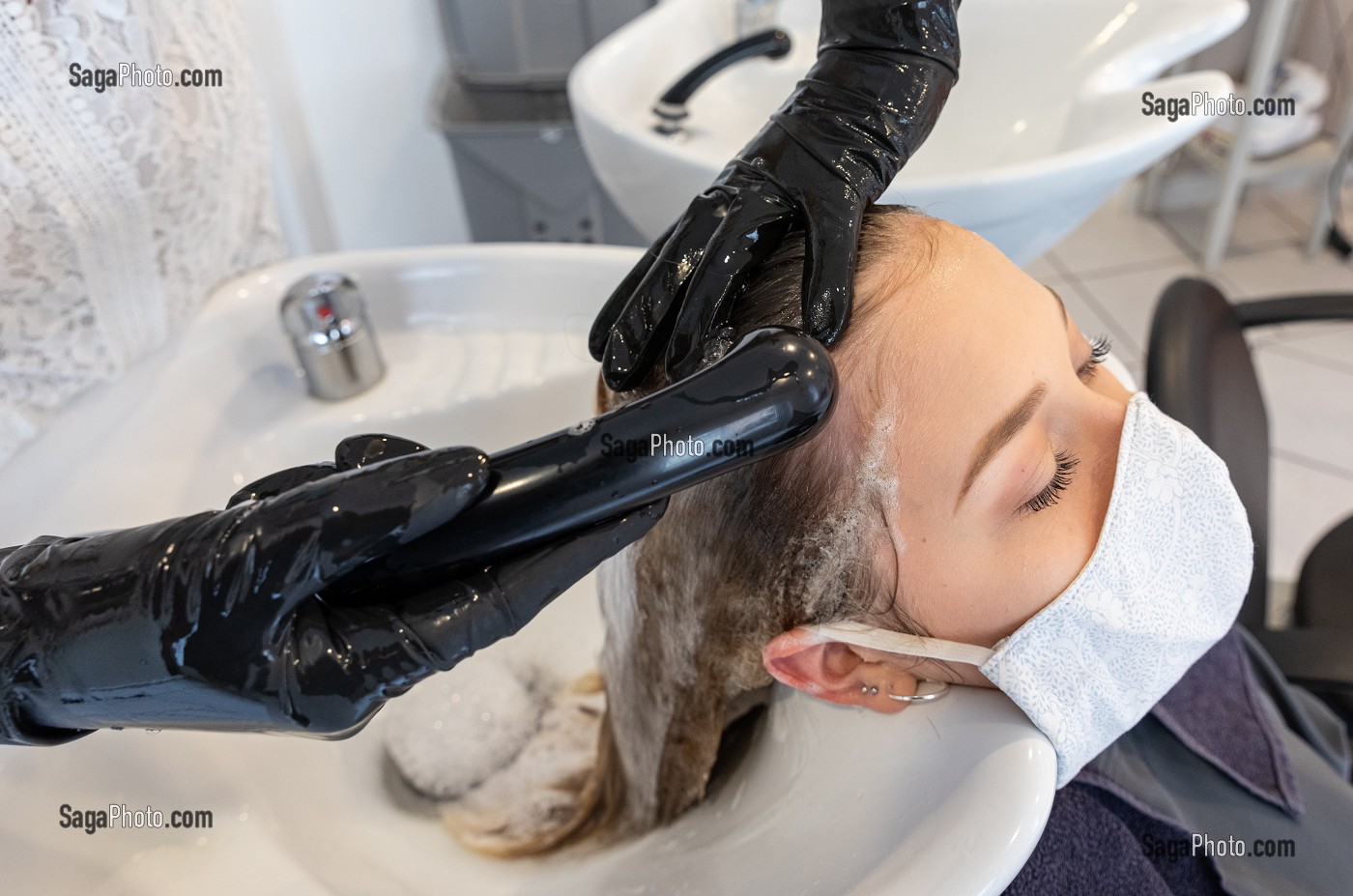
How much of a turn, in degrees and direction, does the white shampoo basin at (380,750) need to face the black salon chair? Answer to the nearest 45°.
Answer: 0° — it already faces it

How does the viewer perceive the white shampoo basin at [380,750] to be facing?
facing to the right of the viewer

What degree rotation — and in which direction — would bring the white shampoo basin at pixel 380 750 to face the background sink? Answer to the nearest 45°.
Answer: approximately 45° to its left
